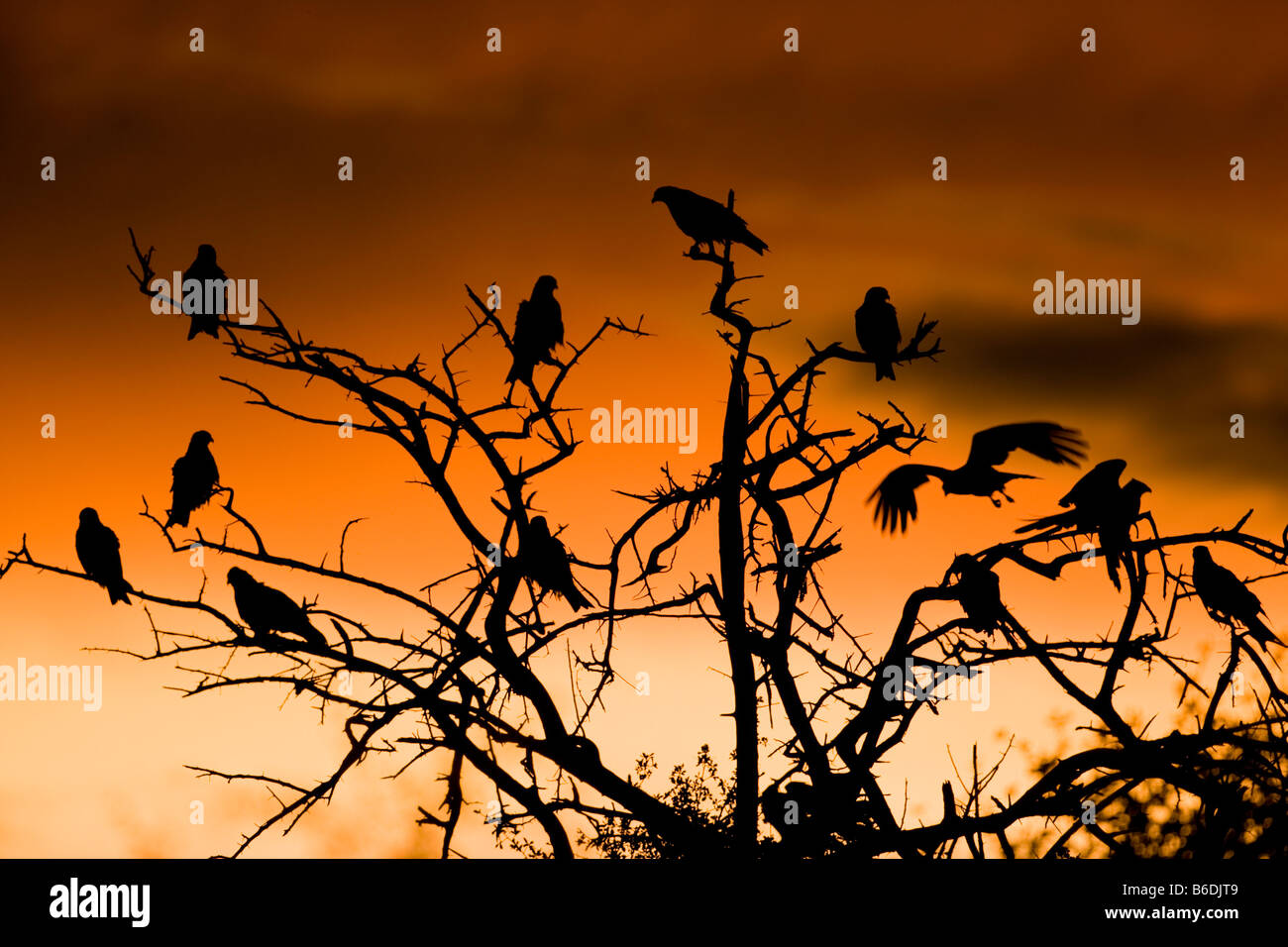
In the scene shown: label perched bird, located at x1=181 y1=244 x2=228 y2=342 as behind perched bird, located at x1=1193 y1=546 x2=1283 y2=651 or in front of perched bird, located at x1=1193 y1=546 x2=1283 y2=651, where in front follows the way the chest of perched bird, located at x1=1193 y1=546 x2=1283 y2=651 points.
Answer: in front

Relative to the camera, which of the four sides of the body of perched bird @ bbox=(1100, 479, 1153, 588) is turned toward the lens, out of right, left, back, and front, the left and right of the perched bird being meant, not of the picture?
right

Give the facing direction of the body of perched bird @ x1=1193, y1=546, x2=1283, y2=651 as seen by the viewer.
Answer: to the viewer's left

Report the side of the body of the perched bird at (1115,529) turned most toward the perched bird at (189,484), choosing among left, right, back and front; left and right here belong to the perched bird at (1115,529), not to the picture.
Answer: back

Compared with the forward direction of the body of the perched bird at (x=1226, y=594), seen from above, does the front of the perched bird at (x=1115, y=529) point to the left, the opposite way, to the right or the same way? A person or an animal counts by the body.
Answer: the opposite way

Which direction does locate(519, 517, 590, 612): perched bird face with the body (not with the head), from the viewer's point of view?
to the viewer's left

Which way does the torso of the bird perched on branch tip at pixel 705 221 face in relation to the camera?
to the viewer's left
